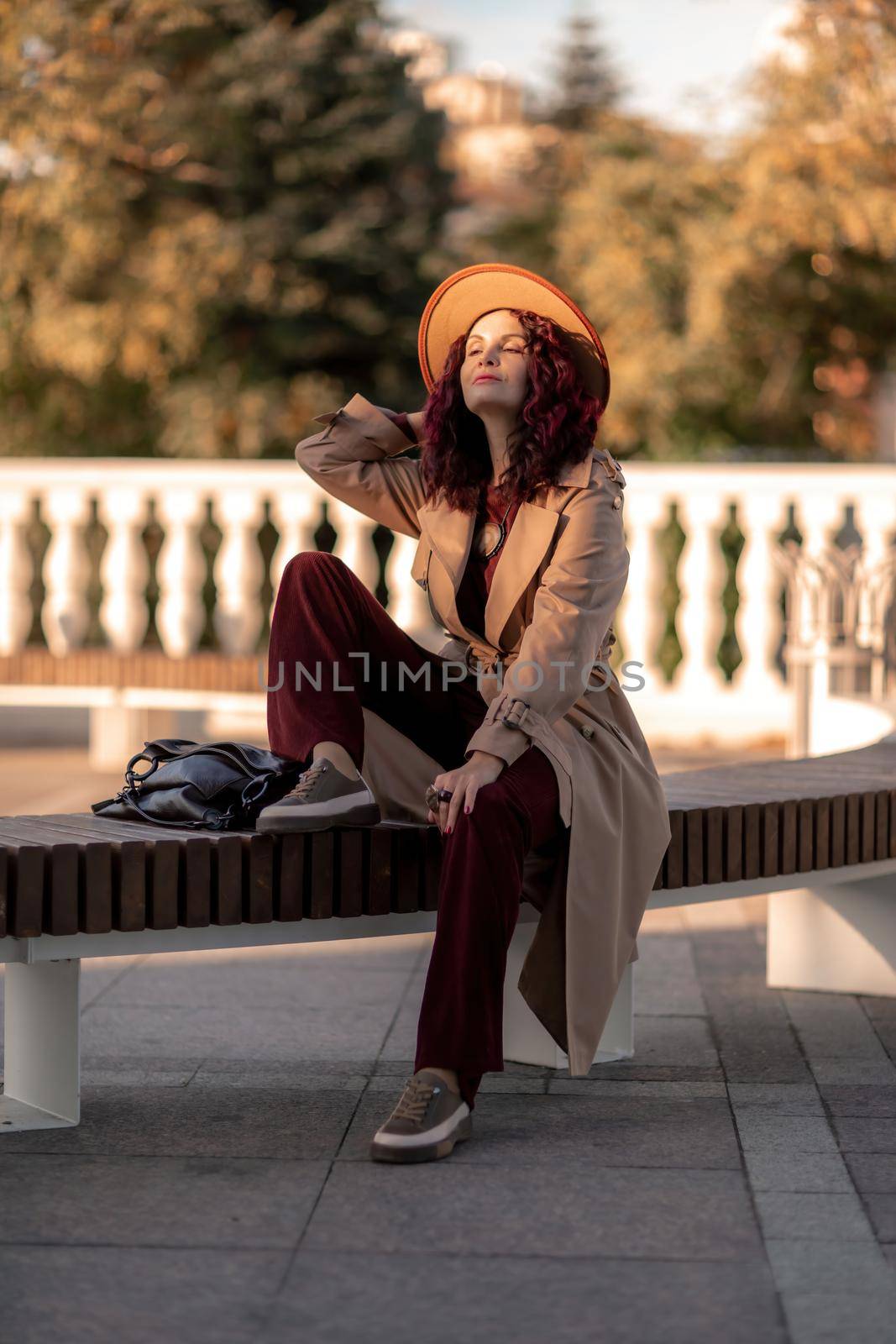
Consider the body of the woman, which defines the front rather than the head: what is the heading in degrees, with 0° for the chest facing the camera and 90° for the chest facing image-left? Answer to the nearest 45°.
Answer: approximately 45°

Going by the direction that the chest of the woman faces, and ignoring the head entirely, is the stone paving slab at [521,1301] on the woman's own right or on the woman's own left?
on the woman's own left

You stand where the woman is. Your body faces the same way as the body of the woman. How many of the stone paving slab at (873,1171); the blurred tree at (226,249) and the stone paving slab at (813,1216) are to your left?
2

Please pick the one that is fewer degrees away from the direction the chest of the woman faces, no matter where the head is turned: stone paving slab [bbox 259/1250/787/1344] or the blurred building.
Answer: the stone paving slab

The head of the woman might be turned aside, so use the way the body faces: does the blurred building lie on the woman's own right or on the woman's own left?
on the woman's own right

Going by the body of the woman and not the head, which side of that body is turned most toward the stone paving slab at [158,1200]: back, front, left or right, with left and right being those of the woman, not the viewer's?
front

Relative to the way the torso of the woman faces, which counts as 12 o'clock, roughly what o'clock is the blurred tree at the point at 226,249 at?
The blurred tree is roughly at 4 o'clock from the woman.

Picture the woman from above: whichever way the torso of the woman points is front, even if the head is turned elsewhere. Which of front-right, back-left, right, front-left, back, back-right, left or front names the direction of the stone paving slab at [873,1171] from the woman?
left

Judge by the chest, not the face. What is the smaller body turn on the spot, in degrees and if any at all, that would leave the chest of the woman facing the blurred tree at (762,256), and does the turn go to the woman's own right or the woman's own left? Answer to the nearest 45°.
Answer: approximately 135° to the woman's own right
